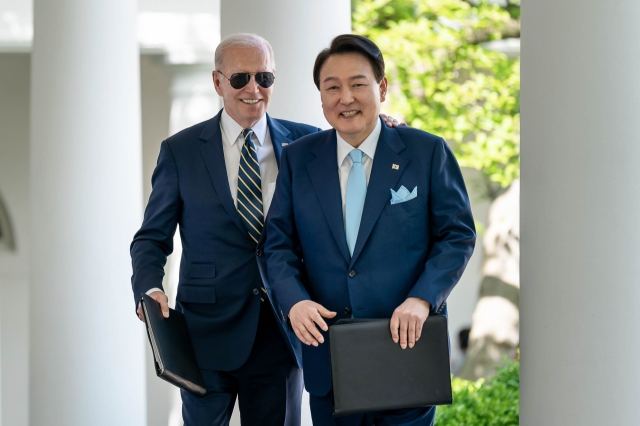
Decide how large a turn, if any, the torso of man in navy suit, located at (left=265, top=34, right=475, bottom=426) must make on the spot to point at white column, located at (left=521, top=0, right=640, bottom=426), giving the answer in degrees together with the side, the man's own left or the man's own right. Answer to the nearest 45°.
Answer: approximately 45° to the man's own left

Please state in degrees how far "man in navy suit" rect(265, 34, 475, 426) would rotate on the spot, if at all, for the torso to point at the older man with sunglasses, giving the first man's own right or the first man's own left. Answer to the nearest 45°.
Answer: approximately 135° to the first man's own right

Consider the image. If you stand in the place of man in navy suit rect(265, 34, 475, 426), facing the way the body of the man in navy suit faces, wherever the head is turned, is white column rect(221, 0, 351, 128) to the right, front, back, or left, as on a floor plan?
back

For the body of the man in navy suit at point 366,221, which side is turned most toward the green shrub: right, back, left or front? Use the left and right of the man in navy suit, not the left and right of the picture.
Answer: back

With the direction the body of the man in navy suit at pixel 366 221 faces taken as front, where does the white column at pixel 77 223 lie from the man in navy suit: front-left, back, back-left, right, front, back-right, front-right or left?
back-right

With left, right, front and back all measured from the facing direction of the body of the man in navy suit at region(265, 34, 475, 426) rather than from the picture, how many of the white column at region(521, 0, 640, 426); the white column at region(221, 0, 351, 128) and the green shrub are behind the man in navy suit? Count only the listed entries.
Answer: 2

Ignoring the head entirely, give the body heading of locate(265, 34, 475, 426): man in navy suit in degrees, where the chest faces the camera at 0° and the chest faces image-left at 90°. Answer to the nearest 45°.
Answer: approximately 0°
